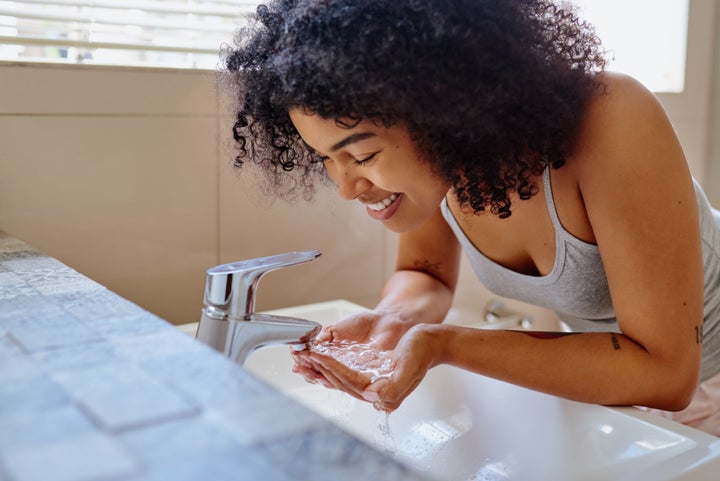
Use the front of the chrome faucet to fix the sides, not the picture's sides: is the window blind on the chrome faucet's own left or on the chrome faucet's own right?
on the chrome faucet's own left

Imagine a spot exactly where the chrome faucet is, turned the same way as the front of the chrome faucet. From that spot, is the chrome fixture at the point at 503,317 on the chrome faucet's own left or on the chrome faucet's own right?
on the chrome faucet's own left

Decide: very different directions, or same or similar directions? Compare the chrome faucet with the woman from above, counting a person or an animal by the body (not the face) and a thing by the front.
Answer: very different directions

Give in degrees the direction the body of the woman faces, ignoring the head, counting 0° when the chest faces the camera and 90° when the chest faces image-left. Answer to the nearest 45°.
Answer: approximately 45°

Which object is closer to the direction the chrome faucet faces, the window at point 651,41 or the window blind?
the window

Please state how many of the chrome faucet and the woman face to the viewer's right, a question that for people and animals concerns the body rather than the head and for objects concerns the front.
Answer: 1

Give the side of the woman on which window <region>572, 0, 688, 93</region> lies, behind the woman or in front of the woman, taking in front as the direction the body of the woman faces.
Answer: behind

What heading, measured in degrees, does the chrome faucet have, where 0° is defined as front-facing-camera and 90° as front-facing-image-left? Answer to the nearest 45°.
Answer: approximately 270°
